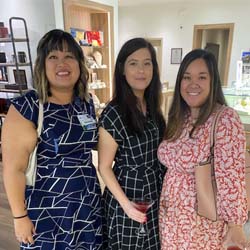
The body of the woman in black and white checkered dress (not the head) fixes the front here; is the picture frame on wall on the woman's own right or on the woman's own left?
on the woman's own left

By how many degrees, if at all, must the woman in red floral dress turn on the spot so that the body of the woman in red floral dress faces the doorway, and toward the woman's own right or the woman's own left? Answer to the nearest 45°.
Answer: approximately 135° to the woman's own right

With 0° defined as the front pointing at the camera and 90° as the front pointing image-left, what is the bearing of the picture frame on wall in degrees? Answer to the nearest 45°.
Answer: approximately 0°
